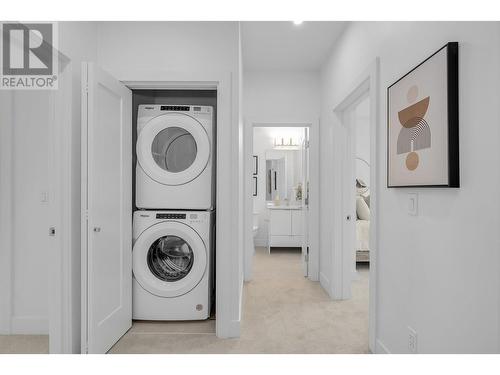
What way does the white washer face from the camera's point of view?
toward the camera

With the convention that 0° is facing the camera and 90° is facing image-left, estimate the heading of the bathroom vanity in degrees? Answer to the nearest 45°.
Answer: approximately 0°

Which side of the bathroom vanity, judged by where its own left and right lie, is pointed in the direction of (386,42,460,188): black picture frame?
front

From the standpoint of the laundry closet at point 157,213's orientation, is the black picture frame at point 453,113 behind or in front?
in front

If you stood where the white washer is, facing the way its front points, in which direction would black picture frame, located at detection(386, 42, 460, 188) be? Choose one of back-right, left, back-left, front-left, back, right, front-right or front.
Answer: front-left

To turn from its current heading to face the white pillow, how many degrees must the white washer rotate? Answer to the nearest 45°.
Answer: approximately 135° to its left

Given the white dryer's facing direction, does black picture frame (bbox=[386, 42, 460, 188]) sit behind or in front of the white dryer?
in front

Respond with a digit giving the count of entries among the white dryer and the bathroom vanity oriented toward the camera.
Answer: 2

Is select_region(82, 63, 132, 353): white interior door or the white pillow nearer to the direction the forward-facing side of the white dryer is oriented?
the white interior door

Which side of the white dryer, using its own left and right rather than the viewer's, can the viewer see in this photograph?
front

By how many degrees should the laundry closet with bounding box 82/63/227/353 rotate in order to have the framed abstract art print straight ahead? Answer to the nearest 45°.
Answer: approximately 45° to its left

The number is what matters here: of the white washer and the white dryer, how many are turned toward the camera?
2
